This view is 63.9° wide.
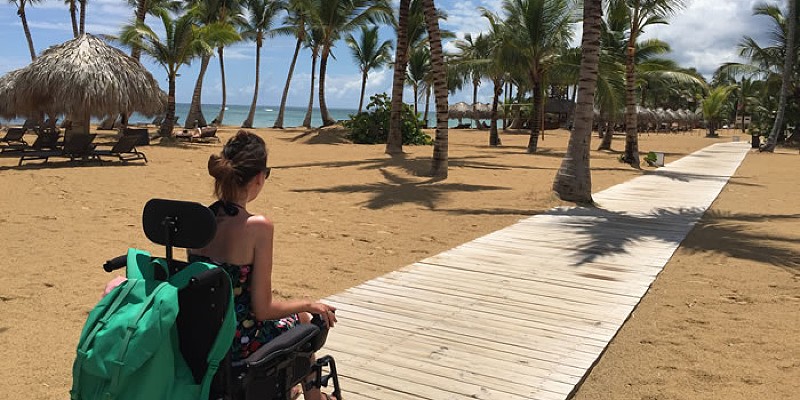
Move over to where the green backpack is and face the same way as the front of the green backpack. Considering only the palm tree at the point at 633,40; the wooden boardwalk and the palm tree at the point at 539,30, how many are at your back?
3

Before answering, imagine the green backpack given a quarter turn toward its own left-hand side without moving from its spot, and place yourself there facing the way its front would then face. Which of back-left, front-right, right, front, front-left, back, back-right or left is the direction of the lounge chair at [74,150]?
back-left

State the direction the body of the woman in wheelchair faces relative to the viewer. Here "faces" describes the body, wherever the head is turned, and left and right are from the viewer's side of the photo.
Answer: facing away from the viewer and to the right of the viewer

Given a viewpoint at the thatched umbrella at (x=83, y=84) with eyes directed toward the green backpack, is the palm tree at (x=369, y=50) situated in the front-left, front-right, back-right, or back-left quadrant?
back-left

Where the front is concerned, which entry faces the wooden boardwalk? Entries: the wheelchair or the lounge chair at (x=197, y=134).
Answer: the wheelchair

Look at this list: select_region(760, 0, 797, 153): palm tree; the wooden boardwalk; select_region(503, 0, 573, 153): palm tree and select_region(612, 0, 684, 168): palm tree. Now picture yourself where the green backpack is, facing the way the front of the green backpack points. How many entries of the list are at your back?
4

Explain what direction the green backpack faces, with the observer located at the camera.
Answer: facing the viewer and to the left of the viewer

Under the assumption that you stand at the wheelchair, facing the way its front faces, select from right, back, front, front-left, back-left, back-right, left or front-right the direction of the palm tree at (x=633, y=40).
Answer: front

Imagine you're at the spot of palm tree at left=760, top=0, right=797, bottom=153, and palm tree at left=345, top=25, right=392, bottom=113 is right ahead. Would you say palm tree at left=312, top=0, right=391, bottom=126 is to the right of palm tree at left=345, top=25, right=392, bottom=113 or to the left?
left

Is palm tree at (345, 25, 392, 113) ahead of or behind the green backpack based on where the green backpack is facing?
behind

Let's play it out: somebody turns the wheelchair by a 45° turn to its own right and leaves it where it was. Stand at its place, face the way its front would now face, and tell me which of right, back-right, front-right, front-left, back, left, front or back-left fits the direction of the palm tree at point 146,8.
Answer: left

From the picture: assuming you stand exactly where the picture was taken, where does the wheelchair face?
facing away from the viewer and to the right of the viewer

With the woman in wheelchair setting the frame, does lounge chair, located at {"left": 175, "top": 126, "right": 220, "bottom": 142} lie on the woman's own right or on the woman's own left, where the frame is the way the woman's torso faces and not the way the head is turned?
on the woman's own left
